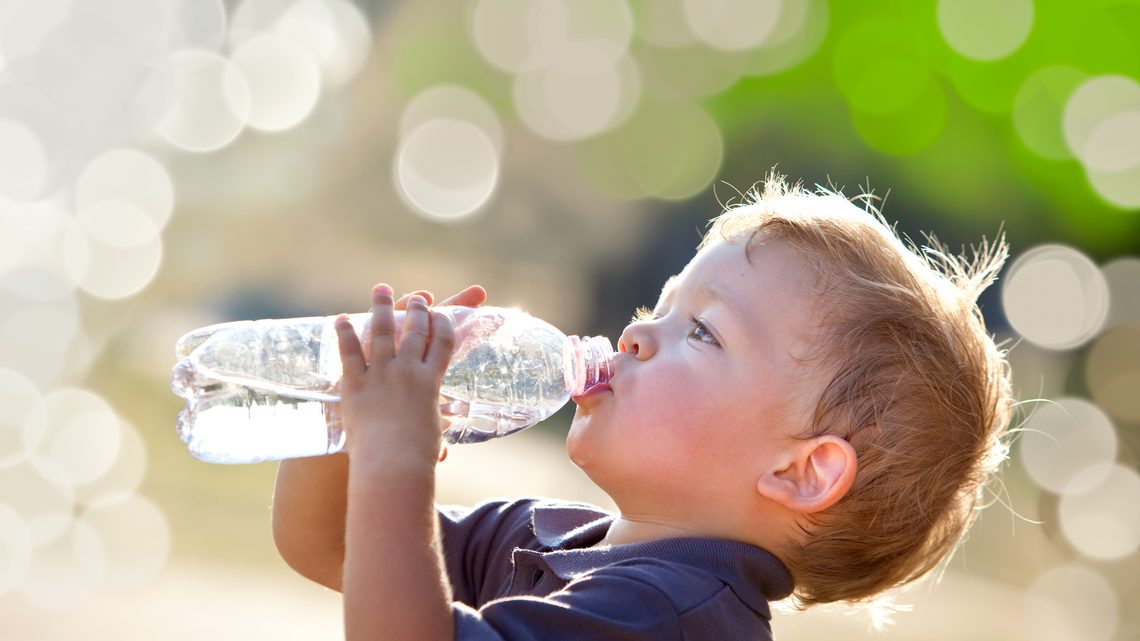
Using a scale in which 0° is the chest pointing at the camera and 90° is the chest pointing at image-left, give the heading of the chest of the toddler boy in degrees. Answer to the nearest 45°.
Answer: approximately 90°

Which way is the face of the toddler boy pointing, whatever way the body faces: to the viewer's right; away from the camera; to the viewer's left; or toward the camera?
to the viewer's left
